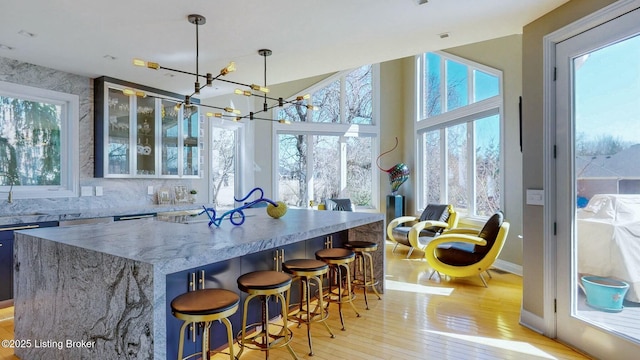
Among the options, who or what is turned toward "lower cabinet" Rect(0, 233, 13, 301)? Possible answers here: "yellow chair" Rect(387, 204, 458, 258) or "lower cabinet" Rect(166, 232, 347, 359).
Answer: the yellow chair

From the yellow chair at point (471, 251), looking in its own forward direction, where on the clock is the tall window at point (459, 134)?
The tall window is roughly at 3 o'clock from the yellow chair.

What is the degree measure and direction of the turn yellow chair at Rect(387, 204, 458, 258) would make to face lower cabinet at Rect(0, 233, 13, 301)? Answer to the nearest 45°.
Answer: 0° — it already faces it

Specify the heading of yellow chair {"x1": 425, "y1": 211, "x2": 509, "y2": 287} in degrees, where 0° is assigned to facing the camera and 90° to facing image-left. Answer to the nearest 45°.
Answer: approximately 90°

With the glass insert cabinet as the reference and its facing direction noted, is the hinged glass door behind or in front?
in front

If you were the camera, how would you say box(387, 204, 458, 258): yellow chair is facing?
facing the viewer and to the left of the viewer

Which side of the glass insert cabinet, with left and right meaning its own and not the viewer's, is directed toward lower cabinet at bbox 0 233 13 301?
right

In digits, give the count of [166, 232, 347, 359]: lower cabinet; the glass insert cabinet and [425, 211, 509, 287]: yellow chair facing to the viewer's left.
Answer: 1

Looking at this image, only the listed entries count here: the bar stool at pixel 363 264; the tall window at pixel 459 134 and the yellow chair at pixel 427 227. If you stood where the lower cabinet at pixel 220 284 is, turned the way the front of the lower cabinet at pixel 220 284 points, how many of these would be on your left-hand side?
3

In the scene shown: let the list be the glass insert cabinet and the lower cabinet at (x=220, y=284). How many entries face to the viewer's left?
0

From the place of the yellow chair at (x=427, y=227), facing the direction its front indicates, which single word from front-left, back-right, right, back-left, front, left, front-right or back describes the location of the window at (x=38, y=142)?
front

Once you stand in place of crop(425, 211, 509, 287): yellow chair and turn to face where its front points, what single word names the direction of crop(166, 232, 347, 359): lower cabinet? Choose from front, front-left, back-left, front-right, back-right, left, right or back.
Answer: front-left

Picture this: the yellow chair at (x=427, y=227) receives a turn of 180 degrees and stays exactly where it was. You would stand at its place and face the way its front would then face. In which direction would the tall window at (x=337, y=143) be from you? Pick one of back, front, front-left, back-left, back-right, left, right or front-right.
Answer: left

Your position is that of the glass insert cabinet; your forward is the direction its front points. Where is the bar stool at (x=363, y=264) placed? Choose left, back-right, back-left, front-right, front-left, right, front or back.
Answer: front

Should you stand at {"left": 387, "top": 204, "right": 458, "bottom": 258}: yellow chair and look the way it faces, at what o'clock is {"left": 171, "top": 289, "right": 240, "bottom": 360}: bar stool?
The bar stool is roughly at 11 o'clock from the yellow chair.
